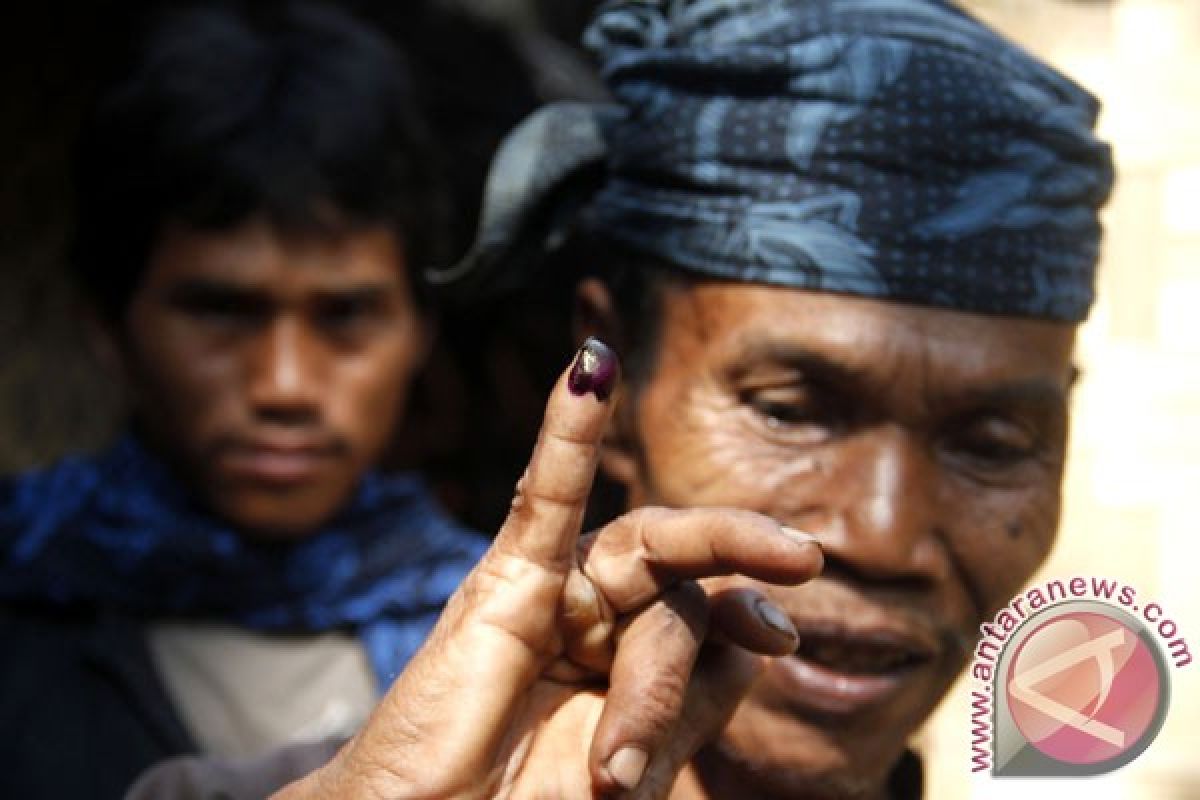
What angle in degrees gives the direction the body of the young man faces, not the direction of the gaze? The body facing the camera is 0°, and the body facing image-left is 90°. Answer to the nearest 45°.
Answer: approximately 0°

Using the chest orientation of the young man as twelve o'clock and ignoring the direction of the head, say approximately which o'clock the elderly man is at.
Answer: The elderly man is roughly at 11 o'clock from the young man.
